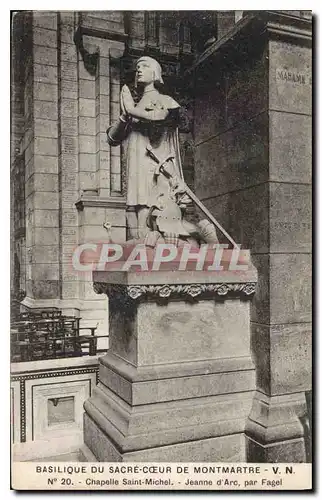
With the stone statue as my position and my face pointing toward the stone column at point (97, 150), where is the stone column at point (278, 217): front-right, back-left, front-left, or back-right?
back-right

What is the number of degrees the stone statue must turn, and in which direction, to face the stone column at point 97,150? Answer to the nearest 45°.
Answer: approximately 135° to its right

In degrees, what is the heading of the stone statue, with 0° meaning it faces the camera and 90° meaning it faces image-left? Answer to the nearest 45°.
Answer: approximately 45°

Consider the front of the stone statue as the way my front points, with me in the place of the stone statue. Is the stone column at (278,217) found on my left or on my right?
on my left

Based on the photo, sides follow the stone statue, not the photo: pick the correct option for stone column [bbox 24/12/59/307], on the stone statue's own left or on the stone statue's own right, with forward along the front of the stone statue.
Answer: on the stone statue's own right
